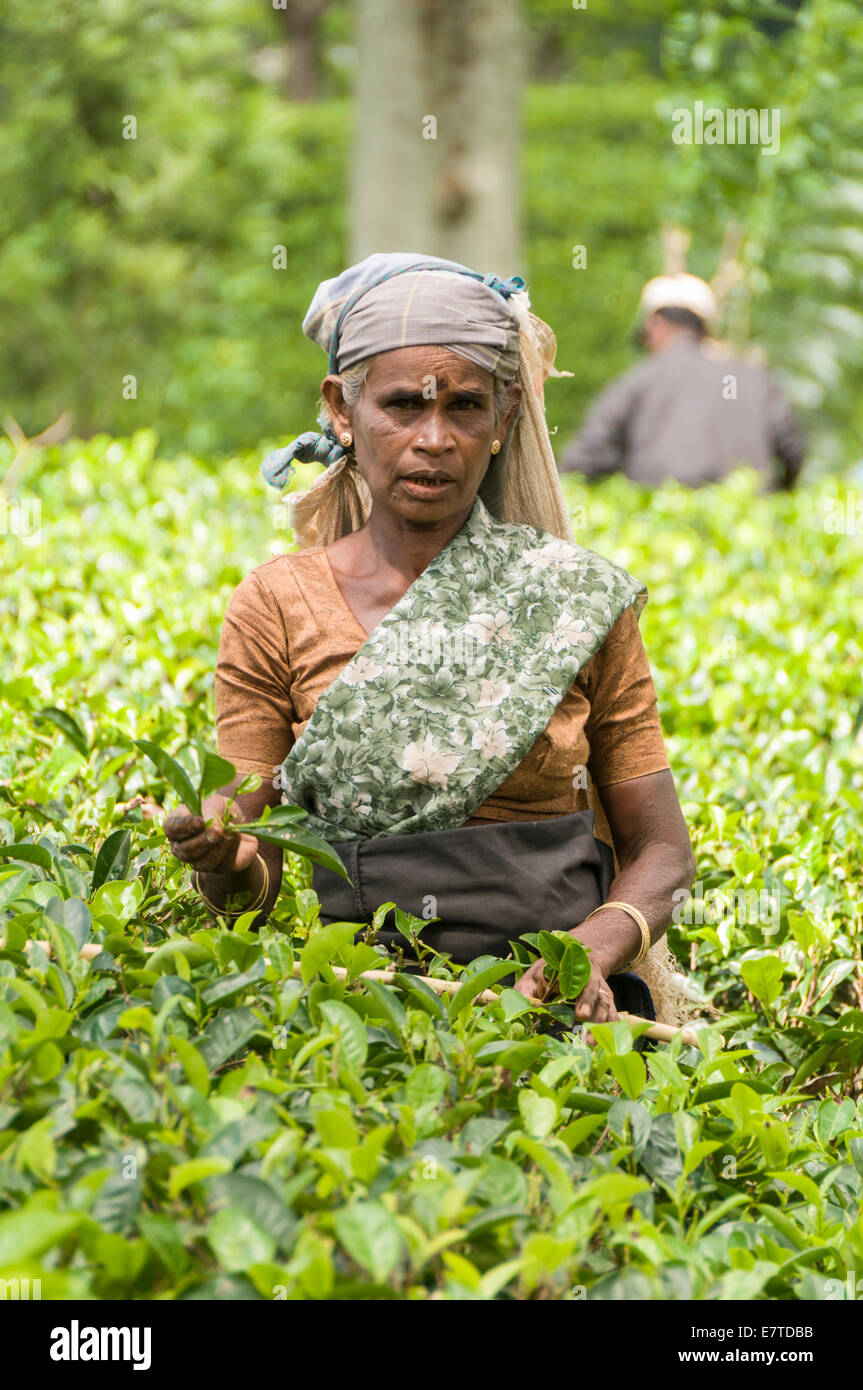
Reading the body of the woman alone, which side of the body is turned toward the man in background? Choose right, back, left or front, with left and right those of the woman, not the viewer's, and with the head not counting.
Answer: back

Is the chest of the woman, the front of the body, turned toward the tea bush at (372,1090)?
yes

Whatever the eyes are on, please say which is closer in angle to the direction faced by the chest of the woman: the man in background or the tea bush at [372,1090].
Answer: the tea bush

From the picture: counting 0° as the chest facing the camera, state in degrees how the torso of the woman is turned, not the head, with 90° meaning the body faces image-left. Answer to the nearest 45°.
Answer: approximately 0°

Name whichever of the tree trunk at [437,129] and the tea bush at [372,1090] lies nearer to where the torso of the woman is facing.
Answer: the tea bush

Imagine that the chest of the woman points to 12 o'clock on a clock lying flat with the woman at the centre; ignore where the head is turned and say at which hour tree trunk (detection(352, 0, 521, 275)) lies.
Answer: The tree trunk is roughly at 6 o'clock from the woman.
